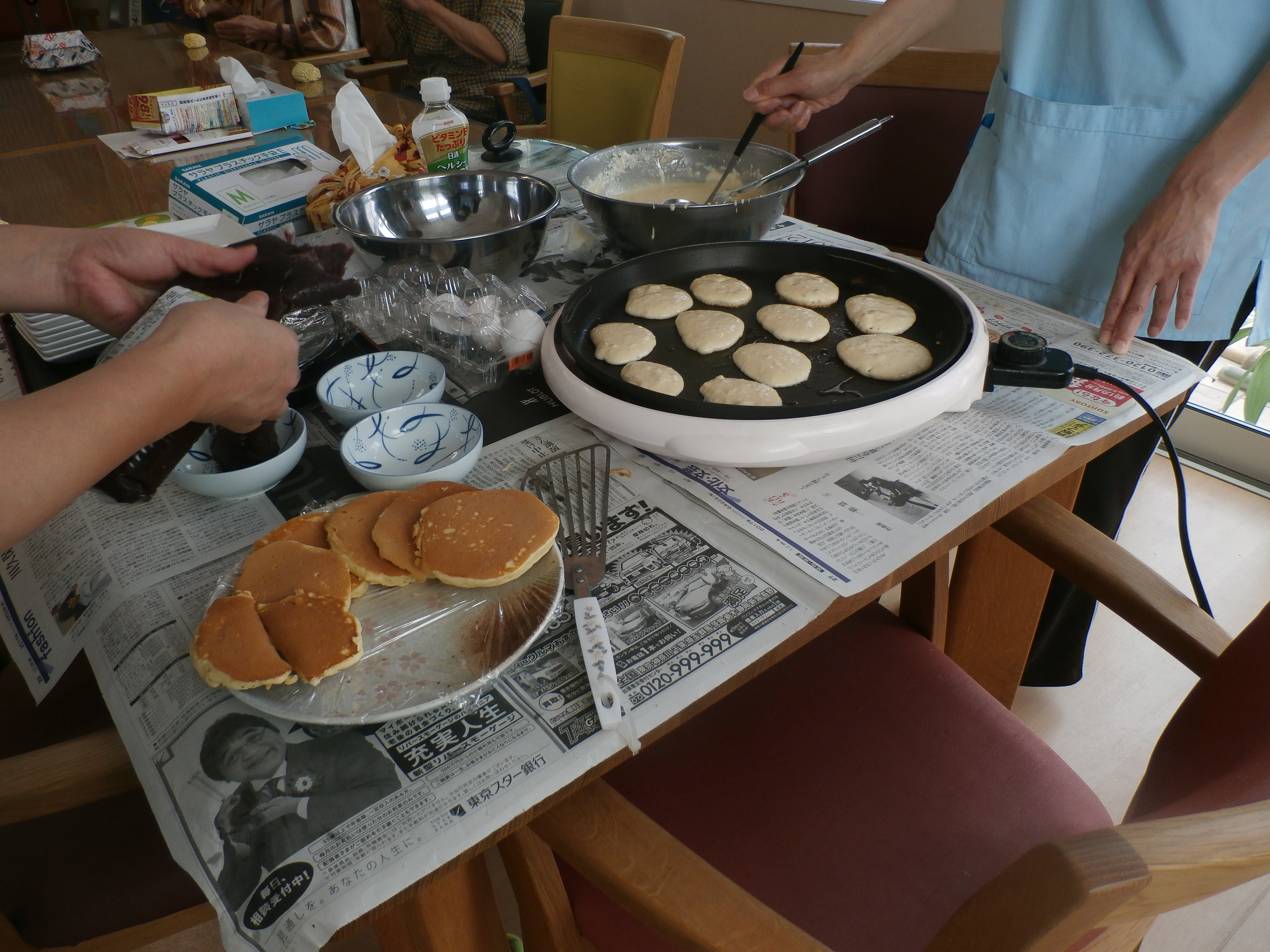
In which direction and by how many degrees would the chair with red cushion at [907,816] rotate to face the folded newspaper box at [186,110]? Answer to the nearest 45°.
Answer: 0° — it already faces it

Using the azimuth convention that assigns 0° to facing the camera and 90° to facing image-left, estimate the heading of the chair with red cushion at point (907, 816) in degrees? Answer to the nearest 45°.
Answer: approximately 135°

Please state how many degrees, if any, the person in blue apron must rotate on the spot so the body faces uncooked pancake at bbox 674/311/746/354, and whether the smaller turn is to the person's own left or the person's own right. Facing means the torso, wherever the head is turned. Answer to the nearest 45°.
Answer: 0° — they already face it

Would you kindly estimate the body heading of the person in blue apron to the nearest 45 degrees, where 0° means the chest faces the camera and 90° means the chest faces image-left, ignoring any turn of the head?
approximately 45°

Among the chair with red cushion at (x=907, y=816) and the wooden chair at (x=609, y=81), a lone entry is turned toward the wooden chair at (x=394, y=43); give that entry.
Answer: the chair with red cushion

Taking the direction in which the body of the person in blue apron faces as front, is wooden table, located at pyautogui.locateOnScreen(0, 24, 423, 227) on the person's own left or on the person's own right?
on the person's own right

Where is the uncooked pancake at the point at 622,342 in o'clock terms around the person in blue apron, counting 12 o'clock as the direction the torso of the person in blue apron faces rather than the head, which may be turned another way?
The uncooked pancake is roughly at 12 o'clock from the person in blue apron.

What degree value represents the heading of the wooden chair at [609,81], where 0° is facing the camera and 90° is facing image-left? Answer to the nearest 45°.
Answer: approximately 45°
